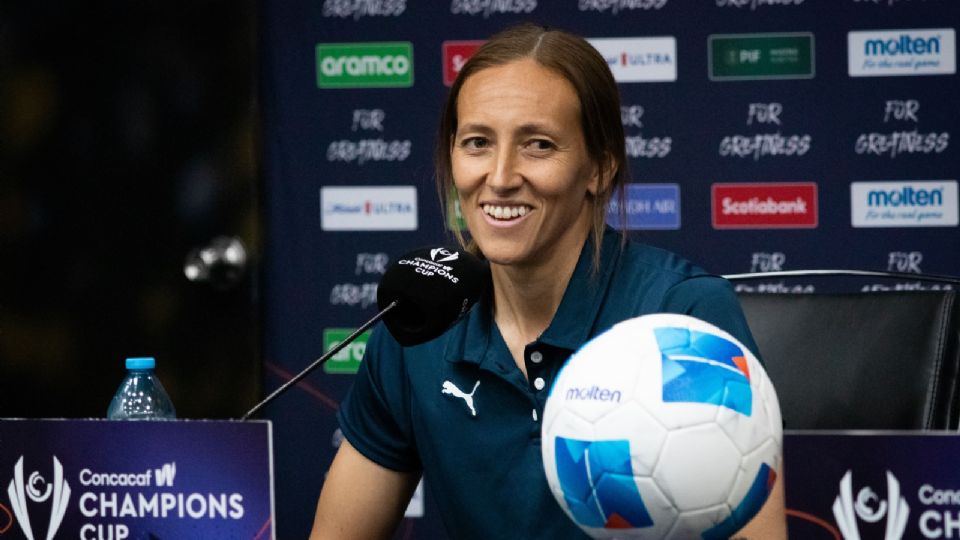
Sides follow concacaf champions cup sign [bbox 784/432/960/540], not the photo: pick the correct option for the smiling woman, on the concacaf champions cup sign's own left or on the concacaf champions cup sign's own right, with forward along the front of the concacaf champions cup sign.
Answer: on the concacaf champions cup sign's own right

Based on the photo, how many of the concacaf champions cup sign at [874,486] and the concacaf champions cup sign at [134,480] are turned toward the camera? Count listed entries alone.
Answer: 2

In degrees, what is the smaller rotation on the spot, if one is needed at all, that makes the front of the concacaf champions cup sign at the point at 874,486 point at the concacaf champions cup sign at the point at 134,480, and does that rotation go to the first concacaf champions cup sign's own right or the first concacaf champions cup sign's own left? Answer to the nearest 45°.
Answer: approximately 90° to the first concacaf champions cup sign's own right

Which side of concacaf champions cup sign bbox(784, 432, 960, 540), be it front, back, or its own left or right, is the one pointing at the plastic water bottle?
right

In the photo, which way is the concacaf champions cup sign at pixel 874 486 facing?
toward the camera

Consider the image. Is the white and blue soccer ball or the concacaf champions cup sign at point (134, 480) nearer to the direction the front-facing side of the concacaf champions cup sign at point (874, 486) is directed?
the white and blue soccer ball

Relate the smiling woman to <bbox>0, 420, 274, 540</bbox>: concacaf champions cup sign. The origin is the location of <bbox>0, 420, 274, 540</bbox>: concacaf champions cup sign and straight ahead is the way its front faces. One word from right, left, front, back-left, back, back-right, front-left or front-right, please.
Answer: left

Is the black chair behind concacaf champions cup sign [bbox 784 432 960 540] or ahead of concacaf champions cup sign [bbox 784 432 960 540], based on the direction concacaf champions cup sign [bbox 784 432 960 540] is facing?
behind

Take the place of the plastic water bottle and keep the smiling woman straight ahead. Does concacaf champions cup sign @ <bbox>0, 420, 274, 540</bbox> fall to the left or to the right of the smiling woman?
right

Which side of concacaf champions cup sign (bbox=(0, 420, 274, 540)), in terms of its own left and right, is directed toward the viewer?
front

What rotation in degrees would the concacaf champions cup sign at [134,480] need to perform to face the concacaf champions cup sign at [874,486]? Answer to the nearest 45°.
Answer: approximately 90° to its left
